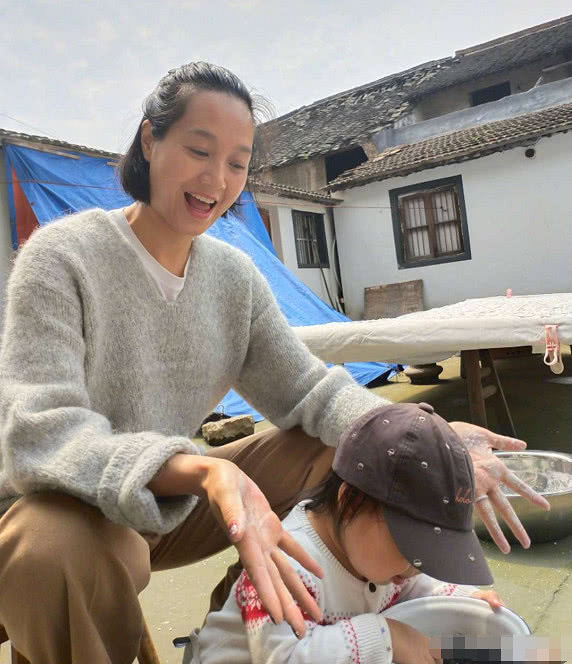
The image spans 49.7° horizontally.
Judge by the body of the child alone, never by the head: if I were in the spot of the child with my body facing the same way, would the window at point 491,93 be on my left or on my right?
on my left

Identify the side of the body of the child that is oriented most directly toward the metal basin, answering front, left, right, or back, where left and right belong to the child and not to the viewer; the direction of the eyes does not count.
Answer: left

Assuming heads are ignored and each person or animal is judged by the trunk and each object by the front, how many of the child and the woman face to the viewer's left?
0

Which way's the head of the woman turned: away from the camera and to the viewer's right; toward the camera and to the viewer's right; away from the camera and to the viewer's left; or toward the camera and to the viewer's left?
toward the camera and to the viewer's right

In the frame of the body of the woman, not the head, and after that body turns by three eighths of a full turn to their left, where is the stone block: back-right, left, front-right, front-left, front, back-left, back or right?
front

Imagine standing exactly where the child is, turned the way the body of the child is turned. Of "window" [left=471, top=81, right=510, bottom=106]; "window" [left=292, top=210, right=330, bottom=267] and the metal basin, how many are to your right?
0

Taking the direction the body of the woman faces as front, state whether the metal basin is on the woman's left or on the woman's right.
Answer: on the woman's left

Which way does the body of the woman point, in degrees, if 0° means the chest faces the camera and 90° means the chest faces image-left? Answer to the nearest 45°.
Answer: approximately 315°

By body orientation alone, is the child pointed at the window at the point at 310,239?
no

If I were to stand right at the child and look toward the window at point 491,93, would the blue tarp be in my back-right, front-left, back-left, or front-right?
front-left

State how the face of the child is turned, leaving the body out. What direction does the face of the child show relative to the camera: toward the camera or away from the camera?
toward the camera

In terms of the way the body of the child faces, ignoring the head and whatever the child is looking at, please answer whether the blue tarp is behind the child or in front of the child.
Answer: behind

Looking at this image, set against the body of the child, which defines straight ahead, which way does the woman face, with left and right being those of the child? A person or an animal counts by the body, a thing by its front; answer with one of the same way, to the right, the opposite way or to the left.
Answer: the same way

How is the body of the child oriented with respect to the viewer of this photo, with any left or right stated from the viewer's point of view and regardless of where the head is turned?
facing the viewer and to the right of the viewer

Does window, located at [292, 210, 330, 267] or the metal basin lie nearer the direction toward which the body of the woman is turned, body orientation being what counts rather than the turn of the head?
the metal basin
